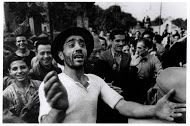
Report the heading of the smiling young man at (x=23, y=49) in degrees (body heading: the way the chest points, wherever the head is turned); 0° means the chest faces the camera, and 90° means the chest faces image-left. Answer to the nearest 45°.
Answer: approximately 0°
